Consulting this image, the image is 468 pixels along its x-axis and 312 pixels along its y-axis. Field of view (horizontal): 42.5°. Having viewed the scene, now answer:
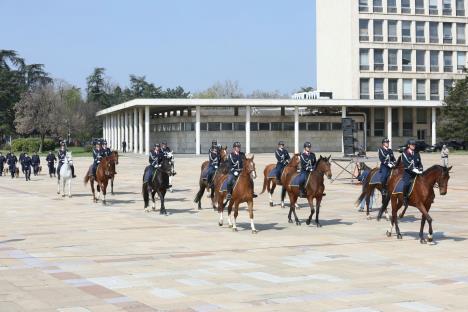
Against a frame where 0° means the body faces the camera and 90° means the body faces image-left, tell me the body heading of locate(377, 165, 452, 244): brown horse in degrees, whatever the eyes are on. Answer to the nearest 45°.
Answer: approximately 315°

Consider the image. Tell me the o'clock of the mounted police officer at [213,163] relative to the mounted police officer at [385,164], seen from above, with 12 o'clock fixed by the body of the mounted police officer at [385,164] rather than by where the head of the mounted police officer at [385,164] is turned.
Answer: the mounted police officer at [213,163] is roughly at 5 o'clock from the mounted police officer at [385,164].

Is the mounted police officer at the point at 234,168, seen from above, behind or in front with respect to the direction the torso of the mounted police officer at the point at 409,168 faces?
behind

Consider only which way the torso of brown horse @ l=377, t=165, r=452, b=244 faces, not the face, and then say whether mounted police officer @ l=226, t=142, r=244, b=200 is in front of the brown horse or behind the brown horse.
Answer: behind

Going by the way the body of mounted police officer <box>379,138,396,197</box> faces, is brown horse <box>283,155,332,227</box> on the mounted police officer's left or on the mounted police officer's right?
on the mounted police officer's right

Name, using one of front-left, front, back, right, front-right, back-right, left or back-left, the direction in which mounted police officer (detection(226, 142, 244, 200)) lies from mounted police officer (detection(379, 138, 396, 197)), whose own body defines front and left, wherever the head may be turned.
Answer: right
